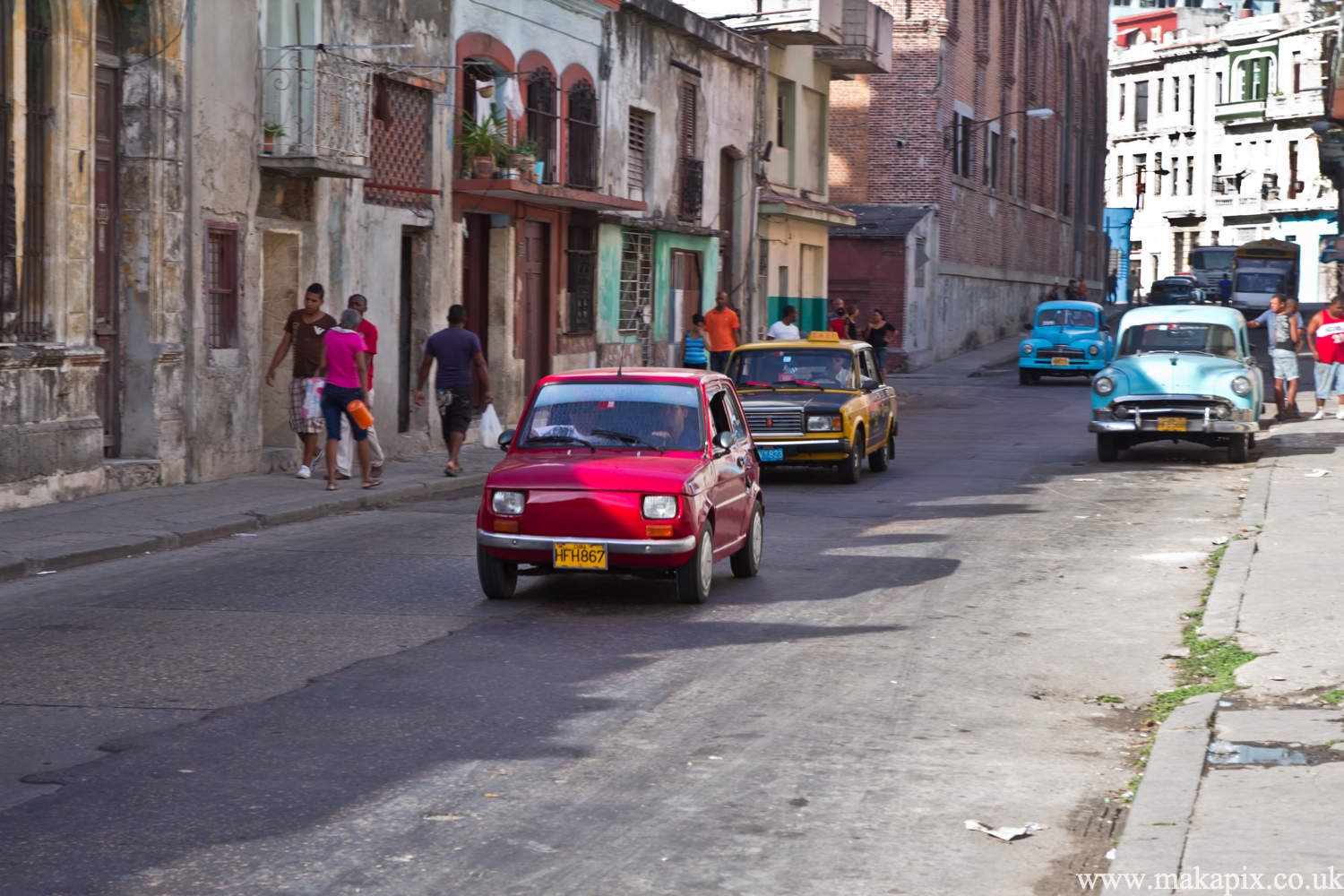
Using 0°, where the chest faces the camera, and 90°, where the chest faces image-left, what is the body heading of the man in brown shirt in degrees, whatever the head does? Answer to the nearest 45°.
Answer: approximately 0°

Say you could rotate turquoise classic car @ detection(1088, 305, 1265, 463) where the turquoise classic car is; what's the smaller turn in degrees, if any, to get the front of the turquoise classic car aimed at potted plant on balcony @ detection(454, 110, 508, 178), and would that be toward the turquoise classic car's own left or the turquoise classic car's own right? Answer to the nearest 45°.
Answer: approximately 90° to the turquoise classic car's own right

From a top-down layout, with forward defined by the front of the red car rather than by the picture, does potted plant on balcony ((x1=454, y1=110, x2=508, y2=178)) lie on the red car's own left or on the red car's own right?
on the red car's own right

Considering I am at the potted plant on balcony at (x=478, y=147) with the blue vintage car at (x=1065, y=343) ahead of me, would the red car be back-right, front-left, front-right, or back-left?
back-right

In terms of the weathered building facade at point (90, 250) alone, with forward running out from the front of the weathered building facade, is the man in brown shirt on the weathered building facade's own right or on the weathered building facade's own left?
on the weathered building facade's own left

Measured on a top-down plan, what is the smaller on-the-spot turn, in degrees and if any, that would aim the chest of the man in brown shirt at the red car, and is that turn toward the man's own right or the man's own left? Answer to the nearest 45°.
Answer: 0° — they already face it

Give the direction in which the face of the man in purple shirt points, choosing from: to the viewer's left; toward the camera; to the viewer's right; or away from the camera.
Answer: away from the camera

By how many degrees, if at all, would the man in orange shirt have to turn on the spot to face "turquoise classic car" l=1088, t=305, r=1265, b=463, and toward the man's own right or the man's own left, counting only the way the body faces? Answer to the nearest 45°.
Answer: approximately 45° to the man's own left

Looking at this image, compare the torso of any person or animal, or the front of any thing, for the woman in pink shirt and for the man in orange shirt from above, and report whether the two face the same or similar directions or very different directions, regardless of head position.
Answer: very different directions

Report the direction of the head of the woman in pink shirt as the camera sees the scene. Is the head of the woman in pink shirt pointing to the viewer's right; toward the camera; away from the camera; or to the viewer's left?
away from the camera

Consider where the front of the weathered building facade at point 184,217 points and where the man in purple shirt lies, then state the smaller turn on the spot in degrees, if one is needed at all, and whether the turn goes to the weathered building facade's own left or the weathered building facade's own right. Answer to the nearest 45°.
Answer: approximately 45° to the weathered building facade's own left

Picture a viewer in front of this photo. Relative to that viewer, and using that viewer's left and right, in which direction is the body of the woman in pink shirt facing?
facing away from the viewer

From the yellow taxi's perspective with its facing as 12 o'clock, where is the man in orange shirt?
The man in orange shirt is roughly at 4 o'clock from the yellow taxi.

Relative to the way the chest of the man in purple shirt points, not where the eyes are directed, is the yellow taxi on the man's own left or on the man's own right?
on the man's own right

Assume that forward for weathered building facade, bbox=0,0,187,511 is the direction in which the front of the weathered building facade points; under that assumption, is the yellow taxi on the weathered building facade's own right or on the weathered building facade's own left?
on the weathered building facade's own left

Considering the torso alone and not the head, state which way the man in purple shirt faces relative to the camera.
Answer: away from the camera
